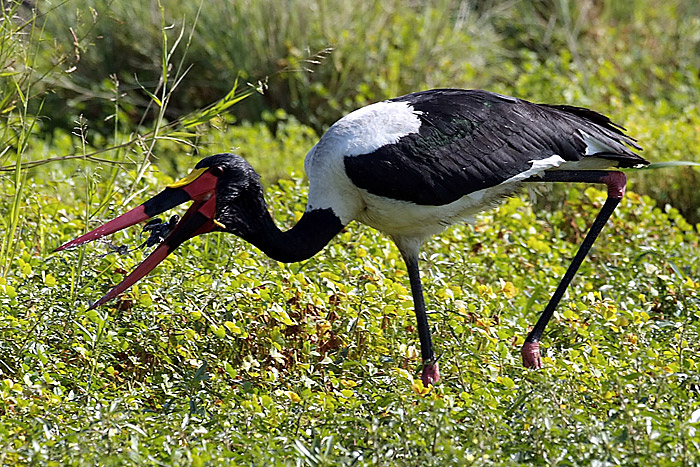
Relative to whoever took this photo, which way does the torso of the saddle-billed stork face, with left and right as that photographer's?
facing to the left of the viewer

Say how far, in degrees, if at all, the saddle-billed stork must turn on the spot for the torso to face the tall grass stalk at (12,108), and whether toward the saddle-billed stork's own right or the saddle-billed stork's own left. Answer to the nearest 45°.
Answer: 0° — it already faces it
